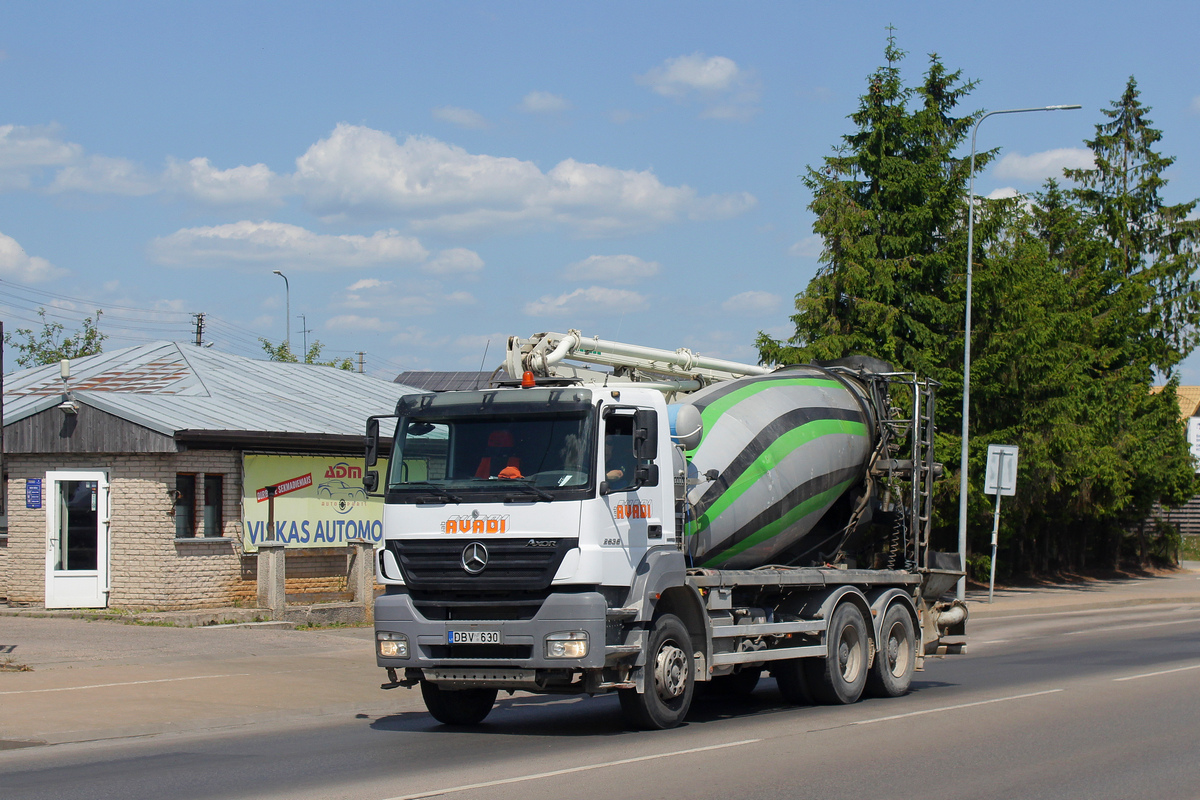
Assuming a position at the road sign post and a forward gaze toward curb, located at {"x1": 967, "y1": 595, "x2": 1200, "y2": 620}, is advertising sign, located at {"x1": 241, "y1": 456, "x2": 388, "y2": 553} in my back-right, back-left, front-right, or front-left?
back-right

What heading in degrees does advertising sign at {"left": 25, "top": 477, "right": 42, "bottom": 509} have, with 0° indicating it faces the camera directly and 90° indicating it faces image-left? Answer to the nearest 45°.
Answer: approximately 0°

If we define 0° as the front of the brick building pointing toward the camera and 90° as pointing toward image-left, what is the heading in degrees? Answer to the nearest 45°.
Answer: approximately 0°

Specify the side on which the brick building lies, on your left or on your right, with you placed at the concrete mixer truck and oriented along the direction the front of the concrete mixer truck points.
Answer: on your right
